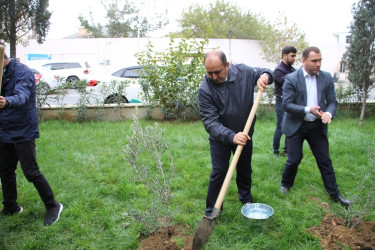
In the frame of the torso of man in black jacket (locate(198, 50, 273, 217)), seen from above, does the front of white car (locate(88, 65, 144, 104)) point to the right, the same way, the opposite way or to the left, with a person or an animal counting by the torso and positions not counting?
to the left

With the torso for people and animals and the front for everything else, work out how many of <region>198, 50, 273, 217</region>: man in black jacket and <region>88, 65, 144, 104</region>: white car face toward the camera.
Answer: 1

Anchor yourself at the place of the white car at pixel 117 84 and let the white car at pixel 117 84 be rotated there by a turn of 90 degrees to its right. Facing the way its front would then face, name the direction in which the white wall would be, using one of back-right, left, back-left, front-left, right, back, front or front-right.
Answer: back

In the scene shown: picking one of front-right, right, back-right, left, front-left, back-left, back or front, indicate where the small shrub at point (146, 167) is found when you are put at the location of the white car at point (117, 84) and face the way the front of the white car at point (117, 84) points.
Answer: right

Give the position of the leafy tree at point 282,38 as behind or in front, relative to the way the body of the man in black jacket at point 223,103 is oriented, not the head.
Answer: behind

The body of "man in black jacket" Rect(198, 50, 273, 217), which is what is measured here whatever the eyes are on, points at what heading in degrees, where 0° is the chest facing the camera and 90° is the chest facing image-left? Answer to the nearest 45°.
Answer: approximately 0°

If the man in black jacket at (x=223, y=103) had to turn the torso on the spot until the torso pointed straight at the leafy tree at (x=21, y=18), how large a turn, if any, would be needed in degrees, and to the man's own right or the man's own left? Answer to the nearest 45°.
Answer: approximately 135° to the man's own right

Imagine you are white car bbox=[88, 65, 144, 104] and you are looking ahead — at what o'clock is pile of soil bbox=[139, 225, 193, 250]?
The pile of soil is roughly at 3 o'clock from the white car.

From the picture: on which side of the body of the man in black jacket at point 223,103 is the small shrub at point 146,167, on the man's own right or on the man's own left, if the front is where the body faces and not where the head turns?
on the man's own right

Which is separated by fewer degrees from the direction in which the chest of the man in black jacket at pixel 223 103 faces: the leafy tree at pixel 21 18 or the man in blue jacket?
the man in blue jacket
